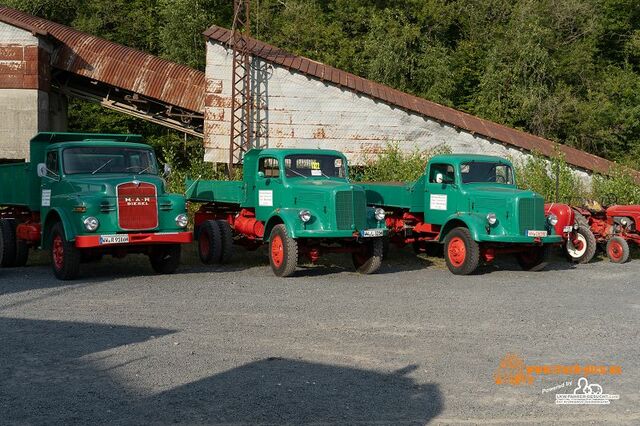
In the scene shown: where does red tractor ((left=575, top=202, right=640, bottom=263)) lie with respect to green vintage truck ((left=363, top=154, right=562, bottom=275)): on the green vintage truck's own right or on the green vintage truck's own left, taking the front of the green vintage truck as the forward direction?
on the green vintage truck's own left

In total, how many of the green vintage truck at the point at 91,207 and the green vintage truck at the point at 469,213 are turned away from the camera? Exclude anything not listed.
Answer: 0

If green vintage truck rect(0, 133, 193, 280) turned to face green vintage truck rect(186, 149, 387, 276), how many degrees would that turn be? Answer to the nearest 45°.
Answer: approximately 45° to its left

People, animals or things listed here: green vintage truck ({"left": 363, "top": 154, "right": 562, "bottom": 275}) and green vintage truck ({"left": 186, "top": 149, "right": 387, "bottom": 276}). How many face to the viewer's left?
0

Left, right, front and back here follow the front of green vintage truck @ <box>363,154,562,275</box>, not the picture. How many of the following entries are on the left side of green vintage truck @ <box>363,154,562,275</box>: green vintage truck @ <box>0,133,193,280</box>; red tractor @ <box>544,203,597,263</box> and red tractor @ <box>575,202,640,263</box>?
2

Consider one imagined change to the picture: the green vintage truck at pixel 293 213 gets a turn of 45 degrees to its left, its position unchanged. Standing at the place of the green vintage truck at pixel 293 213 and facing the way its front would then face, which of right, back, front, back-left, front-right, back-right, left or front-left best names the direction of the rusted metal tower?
left

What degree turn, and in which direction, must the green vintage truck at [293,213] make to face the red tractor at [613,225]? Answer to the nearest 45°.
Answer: approximately 45° to its left

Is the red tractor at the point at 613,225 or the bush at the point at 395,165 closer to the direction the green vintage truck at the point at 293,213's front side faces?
the red tractor

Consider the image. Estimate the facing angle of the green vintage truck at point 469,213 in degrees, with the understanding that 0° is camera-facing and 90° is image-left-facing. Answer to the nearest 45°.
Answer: approximately 315°

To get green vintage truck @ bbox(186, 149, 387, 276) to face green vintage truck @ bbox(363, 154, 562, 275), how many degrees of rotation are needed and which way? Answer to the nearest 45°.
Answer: approximately 45° to its left

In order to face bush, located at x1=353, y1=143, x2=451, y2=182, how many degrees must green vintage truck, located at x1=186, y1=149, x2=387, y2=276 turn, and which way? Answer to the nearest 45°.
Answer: approximately 135° to its left

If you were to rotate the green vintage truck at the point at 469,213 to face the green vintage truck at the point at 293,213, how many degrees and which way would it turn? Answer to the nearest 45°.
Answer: approximately 135° to its right

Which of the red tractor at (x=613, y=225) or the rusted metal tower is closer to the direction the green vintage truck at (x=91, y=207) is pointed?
the red tractor

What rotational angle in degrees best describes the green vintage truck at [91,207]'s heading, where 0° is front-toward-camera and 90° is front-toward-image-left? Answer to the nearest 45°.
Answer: approximately 315°

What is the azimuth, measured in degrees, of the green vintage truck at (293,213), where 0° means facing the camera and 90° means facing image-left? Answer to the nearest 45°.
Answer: approximately 315°
